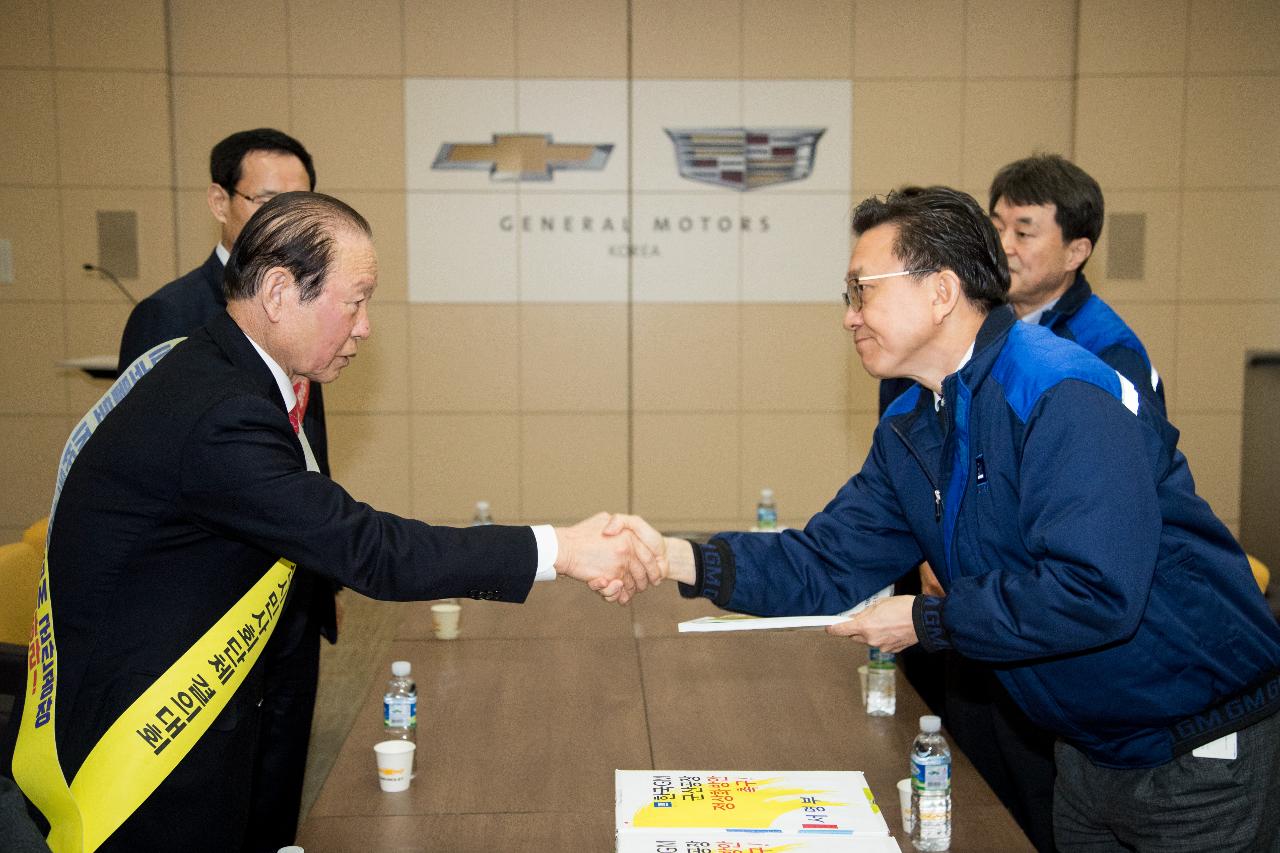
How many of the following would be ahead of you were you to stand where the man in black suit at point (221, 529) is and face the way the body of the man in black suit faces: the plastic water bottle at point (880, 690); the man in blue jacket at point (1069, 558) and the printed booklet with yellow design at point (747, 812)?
3

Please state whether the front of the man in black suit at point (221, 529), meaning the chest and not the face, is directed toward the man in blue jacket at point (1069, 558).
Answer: yes

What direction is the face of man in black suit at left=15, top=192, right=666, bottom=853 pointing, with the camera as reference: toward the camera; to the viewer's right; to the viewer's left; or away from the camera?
to the viewer's right

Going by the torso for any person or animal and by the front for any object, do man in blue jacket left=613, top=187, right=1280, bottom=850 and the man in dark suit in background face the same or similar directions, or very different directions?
very different directions

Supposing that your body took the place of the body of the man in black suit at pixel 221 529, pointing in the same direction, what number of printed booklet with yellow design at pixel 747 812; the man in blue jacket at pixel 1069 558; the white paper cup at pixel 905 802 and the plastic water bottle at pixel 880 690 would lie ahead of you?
4

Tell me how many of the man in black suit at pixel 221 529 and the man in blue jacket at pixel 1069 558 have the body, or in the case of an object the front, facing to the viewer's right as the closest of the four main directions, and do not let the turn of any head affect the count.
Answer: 1

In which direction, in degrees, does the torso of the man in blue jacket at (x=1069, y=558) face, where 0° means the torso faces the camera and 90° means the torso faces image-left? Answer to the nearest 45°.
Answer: approximately 90°

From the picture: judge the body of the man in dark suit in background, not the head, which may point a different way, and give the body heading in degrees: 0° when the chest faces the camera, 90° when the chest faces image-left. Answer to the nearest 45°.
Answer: approximately 315°

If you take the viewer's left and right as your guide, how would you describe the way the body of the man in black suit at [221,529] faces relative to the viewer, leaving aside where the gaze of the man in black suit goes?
facing to the right of the viewer

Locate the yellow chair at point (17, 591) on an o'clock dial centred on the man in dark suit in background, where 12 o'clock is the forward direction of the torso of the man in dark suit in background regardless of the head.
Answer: The yellow chair is roughly at 5 o'clock from the man in dark suit in background.

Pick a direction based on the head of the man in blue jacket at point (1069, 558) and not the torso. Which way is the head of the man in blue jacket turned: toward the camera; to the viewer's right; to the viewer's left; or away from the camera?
to the viewer's left

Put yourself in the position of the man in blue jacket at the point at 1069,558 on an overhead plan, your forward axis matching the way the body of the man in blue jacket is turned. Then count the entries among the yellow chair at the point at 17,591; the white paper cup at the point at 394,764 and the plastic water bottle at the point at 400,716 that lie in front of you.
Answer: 3
